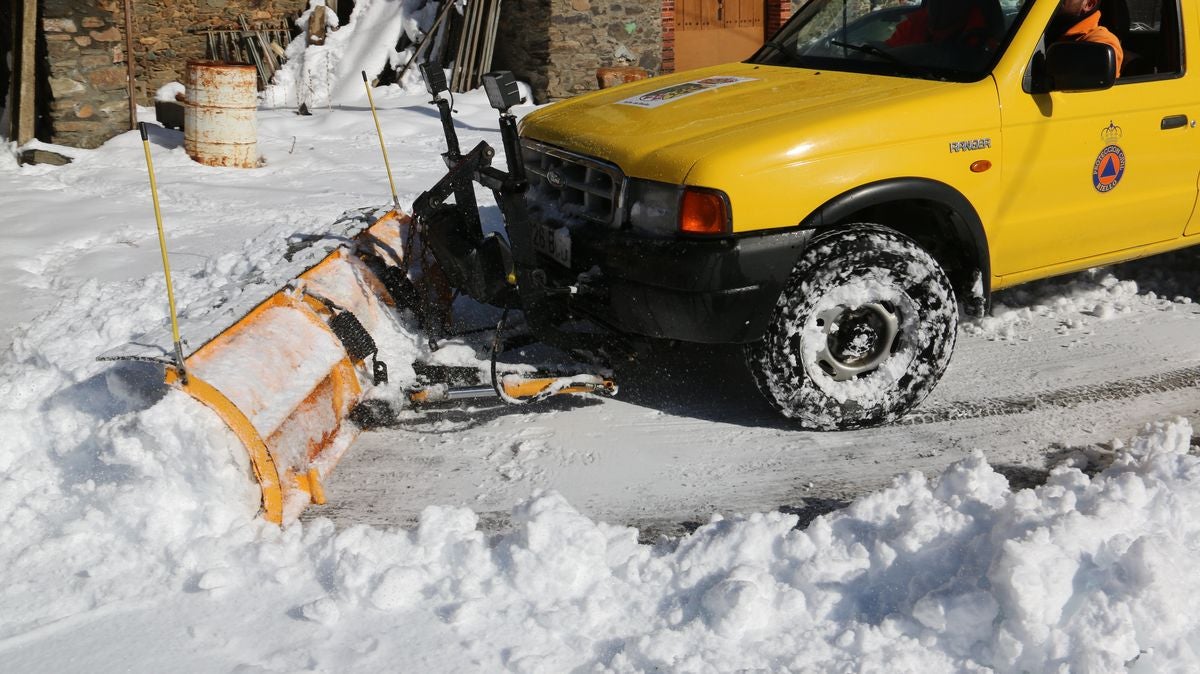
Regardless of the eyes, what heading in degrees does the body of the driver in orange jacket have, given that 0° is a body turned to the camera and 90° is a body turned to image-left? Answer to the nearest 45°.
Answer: approximately 45°

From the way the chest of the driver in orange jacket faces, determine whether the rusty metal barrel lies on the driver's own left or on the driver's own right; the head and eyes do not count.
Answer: on the driver's own right

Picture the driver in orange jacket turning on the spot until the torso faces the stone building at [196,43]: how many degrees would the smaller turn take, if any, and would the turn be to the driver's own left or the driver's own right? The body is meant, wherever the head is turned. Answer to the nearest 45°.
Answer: approximately 90° to the driver's own right

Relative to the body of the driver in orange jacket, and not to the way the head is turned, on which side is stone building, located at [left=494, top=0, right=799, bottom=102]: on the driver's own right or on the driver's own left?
on the driver's own right

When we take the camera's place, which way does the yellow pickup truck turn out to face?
facing the viewer and to the left of the viewer

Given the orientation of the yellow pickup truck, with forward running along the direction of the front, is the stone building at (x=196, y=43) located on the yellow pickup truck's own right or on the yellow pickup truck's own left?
on the yellow pickup truck's own right

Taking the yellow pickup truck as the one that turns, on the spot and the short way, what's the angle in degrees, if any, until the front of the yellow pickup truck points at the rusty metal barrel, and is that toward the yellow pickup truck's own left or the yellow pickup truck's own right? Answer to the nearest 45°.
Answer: approximately 90° to the yellow pickup truck's own right

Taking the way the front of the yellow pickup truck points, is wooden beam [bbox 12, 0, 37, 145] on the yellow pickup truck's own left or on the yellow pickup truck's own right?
on the yellow pickup truck's own right

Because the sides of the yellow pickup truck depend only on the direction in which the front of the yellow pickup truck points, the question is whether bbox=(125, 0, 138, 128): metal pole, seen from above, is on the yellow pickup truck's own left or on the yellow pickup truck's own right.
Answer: on the yellow pickup truck's own right

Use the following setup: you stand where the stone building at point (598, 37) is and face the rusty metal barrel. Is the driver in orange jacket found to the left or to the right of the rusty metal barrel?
left
